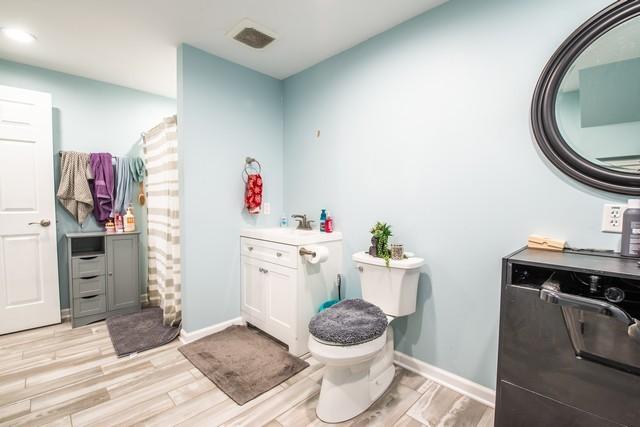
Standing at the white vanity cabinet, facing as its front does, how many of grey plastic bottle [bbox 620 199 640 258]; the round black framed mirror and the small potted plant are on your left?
3

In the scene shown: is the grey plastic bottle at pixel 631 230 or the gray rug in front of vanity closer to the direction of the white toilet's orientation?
the gray rug in front of vanity

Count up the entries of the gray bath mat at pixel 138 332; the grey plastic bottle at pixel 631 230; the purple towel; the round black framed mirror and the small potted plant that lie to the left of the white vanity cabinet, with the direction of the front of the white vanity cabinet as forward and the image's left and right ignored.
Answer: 3

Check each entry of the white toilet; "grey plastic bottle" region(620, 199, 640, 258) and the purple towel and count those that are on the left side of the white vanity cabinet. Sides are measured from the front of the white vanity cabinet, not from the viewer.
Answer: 2

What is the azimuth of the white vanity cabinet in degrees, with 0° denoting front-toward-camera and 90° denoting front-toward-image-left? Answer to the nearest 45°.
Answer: approximately 45°

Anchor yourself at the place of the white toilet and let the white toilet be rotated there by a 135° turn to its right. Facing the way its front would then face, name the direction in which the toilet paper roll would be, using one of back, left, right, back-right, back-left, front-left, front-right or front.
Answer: front-left

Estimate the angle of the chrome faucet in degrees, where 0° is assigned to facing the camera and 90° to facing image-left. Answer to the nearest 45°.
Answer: approximately 45°

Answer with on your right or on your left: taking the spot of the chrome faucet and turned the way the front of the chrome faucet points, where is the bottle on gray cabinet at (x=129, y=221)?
on your right

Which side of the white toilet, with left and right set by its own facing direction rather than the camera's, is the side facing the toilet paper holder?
right

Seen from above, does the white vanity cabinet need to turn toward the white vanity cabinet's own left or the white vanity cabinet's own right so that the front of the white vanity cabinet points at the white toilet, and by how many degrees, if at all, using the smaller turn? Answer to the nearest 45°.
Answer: approximately 90° to the white vanity cabinet's own left
